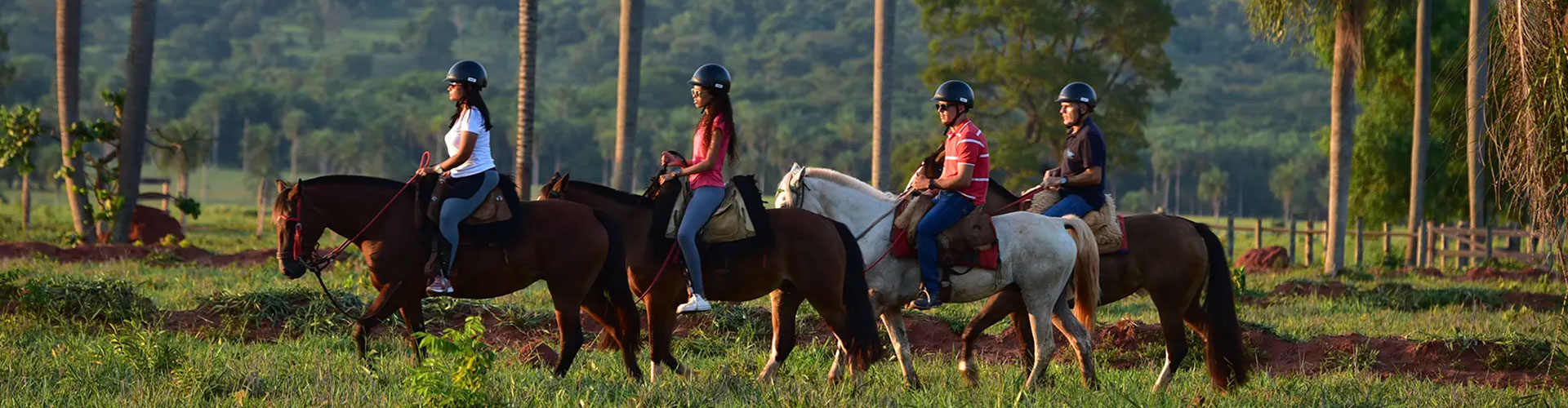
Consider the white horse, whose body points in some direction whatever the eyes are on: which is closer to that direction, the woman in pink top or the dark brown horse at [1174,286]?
the woman in pink top

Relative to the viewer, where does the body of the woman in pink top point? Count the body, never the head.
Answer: to the viewer's left

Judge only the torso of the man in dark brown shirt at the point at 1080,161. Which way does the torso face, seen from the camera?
to the viewer's left

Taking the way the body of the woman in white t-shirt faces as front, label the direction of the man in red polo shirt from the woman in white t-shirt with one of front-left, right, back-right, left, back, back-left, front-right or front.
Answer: back

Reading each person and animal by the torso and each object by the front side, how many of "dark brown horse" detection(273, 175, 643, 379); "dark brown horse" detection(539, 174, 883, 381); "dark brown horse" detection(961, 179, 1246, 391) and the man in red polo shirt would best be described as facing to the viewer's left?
4

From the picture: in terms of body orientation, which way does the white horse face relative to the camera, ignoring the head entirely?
to the viewer's left

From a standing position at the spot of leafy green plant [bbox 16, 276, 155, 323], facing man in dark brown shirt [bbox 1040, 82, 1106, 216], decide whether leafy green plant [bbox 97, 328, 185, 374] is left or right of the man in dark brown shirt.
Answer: right

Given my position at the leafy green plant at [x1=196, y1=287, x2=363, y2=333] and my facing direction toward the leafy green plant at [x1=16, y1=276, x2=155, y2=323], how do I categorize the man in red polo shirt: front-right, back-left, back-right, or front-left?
back-left

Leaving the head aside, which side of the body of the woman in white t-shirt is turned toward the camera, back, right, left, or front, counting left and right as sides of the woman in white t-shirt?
left

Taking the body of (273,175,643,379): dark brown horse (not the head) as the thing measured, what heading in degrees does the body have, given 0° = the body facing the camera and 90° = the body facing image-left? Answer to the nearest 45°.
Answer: approximately 90°

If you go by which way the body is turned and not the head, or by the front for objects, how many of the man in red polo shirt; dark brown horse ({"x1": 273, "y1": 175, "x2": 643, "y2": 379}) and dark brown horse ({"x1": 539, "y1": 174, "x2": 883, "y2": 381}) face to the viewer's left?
3

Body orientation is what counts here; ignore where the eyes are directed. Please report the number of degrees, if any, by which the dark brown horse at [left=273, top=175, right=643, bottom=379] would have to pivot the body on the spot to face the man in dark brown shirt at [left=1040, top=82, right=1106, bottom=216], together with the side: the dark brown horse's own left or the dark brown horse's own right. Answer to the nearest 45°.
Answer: approximately 180°

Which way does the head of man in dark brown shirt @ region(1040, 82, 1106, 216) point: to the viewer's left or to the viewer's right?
to the viewer's left

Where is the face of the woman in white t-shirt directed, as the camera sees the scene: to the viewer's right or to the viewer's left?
to the viewer's left

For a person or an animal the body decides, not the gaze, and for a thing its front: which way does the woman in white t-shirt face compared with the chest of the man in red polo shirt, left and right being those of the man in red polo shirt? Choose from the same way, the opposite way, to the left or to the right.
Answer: the same way

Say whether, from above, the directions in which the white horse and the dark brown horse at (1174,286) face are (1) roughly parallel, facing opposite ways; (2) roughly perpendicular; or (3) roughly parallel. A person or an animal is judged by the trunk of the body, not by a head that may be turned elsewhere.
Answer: roughly parallel

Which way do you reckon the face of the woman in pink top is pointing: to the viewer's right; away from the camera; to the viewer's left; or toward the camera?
to the viewer's left

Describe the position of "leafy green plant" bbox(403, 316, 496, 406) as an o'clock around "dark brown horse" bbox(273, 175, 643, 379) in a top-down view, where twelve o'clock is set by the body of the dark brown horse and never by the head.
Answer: The leafy green plant is roughly at 9 o'clock from the dark brown horse.
